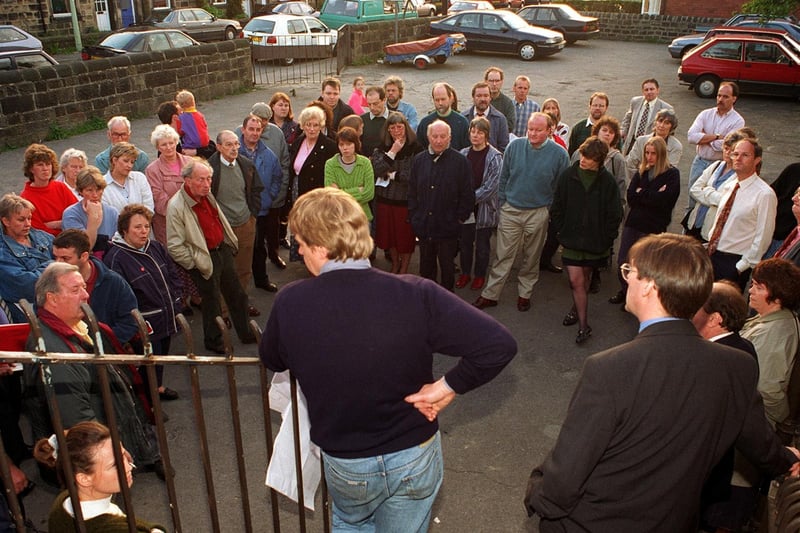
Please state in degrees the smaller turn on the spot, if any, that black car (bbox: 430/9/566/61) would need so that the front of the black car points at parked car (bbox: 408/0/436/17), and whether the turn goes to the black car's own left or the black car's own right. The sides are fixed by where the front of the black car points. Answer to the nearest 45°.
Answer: approximately 180°

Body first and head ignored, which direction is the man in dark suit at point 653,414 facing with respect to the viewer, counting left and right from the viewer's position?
facing away from the viewer and to the left of the viewer

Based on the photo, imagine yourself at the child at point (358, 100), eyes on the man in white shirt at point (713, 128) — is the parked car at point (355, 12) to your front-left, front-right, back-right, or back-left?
back-left

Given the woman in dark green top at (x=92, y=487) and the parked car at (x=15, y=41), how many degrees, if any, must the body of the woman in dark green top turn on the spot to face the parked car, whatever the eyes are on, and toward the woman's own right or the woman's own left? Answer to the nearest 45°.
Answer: approximately 90° to the woman's own left

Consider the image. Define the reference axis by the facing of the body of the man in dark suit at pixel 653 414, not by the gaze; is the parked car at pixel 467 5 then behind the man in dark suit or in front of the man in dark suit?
in front

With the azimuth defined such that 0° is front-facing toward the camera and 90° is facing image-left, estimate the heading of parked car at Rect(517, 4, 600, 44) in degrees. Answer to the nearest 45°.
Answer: approximately 135°

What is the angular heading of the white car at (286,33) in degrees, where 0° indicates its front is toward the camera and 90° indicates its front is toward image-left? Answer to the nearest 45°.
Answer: approximately 225°

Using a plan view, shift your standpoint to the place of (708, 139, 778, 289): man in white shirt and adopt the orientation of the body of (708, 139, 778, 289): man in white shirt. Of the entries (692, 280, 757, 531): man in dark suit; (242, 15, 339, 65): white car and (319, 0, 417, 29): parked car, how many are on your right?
2

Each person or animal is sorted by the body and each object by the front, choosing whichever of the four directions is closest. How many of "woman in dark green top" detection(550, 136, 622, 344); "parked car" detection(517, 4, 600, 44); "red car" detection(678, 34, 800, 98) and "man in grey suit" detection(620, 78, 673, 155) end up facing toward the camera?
2

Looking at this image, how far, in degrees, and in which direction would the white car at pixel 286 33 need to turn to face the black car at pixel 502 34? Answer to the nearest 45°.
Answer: approximately 45° to its right
